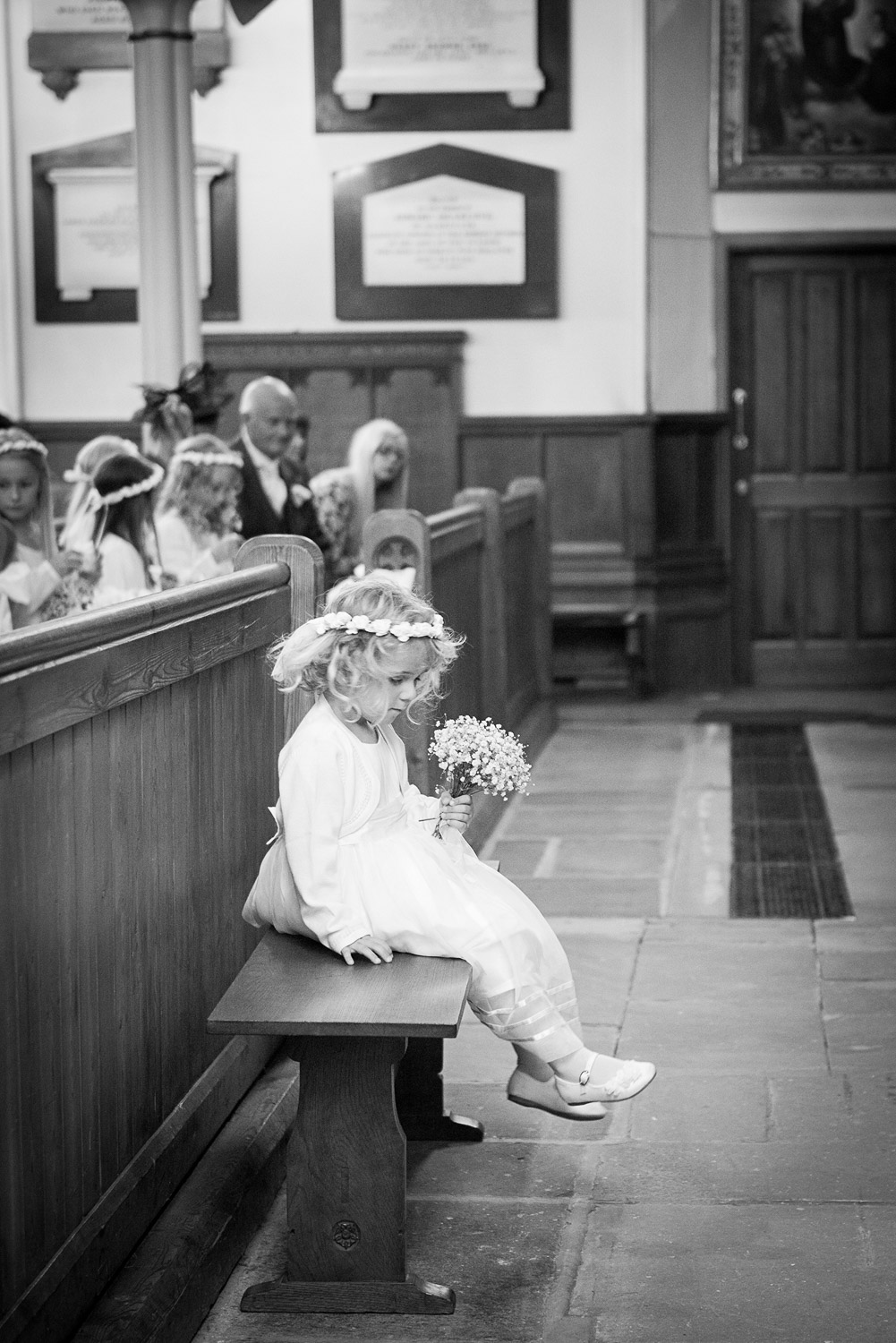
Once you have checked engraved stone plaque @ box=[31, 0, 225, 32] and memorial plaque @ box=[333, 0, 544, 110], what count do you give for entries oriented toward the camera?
2

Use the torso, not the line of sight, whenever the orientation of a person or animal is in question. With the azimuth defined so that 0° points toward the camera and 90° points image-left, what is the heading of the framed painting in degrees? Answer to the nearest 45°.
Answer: approximately 0°

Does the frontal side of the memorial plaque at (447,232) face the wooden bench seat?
yes

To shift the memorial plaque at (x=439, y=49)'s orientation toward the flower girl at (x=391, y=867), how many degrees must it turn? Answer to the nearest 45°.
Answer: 0° — it already faces them

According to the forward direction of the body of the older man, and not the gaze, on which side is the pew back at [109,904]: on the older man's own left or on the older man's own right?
on the older man's own right

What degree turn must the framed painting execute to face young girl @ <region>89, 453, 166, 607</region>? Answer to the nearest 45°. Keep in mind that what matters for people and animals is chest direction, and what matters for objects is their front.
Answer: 0° — it already faces them
